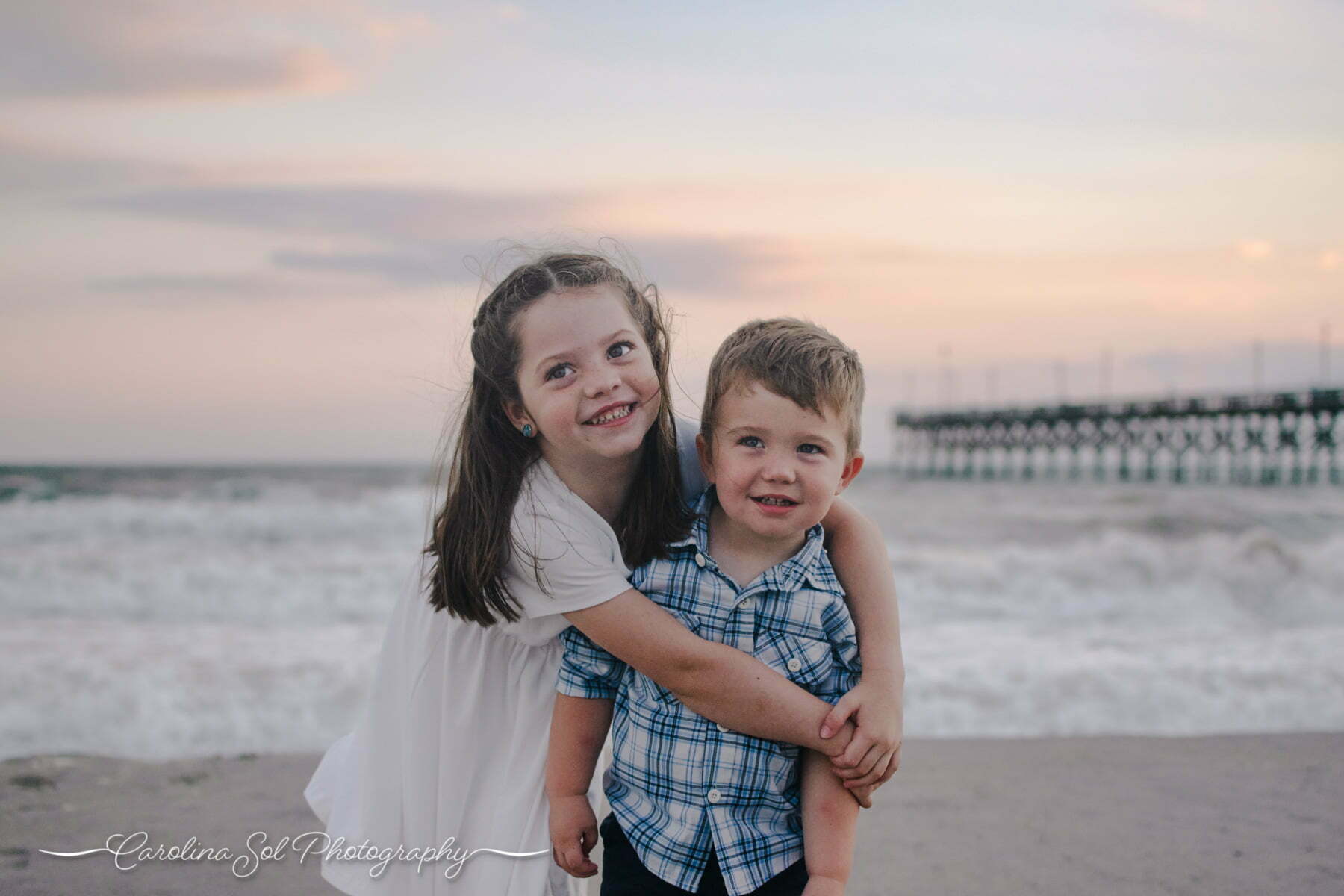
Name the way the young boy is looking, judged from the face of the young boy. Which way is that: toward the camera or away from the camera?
toward the camera

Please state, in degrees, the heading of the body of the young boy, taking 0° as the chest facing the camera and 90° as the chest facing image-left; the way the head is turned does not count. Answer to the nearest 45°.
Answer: approximately 0°
